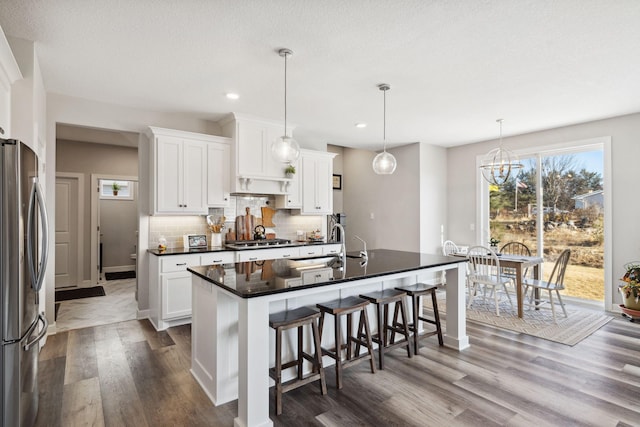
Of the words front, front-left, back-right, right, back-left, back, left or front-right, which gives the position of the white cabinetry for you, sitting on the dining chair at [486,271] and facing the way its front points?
back

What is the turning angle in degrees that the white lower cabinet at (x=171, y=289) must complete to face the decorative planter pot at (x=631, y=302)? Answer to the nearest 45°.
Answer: approximately 45° to its left

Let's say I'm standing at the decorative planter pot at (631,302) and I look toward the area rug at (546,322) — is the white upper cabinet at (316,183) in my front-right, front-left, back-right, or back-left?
front-right

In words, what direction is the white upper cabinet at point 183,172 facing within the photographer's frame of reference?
facing the viewer and to the right of the viewer

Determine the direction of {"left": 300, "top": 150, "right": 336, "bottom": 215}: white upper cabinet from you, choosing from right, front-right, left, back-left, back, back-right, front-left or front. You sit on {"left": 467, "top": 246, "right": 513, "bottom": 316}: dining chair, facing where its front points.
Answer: back-left

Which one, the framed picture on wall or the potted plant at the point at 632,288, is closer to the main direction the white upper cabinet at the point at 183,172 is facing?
the potted plant

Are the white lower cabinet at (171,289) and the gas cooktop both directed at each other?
no

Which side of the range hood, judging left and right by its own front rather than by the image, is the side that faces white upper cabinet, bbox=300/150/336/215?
left

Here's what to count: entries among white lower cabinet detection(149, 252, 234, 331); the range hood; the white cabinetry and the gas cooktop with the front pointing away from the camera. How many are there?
0

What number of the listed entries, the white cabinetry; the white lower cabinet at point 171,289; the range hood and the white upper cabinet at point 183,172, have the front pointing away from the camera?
0

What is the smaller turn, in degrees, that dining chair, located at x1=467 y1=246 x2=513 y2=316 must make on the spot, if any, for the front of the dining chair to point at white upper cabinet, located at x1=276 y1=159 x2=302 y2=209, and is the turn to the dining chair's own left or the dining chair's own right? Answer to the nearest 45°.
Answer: approximately 135° to the dining chair's own left

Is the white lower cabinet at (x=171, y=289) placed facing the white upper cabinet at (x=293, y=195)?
no

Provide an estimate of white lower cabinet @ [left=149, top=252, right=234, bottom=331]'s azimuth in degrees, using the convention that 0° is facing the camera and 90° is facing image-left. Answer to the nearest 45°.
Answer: approximately 315°

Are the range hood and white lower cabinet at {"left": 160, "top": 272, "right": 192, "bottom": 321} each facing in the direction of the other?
no
